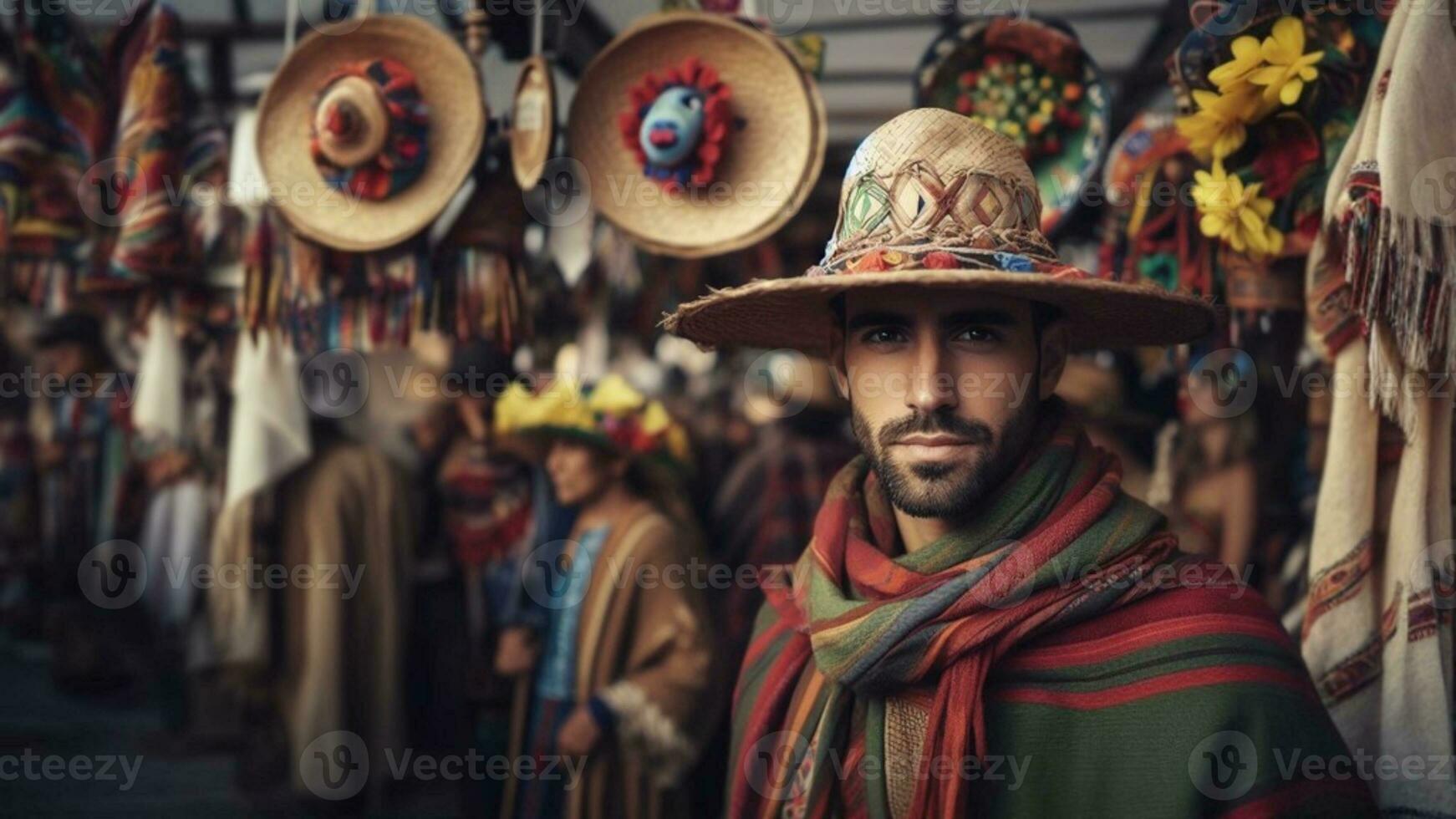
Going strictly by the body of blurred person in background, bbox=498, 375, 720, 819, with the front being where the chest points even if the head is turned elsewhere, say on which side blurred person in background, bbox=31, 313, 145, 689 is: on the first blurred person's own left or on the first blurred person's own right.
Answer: on the first blurred person's own right

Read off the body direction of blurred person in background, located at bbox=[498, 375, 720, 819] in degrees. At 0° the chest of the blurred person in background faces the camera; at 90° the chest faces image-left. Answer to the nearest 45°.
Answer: approximately 45°

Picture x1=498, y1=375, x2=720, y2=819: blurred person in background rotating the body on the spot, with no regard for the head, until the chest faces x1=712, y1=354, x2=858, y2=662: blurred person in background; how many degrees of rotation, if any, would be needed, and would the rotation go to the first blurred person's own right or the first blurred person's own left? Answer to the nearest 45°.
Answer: approximately 180°

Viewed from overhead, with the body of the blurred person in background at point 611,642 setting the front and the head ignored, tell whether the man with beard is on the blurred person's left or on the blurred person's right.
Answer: on the blurred person's left

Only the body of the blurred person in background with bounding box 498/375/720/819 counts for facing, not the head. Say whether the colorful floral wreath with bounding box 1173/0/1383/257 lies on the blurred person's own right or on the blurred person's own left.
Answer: on the blurred person's own left

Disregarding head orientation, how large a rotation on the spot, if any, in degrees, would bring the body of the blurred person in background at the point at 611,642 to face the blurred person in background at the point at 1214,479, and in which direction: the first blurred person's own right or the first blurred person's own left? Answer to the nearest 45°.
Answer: approximately 135° to the first blurred person's own left

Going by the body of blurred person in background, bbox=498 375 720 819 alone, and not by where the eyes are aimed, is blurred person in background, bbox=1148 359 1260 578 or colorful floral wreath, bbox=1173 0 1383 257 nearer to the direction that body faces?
the colorful floral wreath

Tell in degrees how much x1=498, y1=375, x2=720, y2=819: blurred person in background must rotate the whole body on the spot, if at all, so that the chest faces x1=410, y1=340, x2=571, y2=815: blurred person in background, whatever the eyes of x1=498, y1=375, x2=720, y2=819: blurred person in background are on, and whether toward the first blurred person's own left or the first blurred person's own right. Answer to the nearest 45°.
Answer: approximately 90° to the first blurred person's own right
